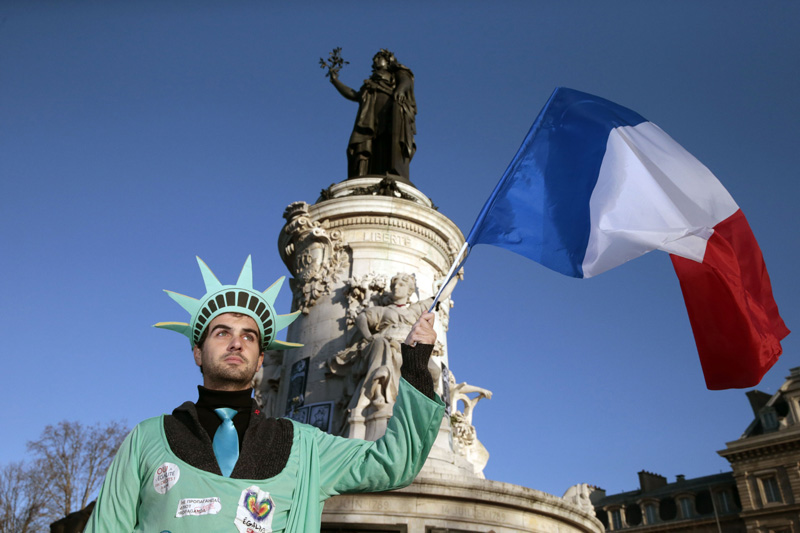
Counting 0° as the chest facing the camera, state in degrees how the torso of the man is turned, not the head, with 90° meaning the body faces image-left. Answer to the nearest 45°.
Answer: approximately 0°

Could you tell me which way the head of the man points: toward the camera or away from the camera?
toward the camera

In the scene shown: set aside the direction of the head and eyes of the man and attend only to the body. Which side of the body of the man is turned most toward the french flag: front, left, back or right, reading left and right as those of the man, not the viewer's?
left

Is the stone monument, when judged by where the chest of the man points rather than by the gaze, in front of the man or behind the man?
behind
